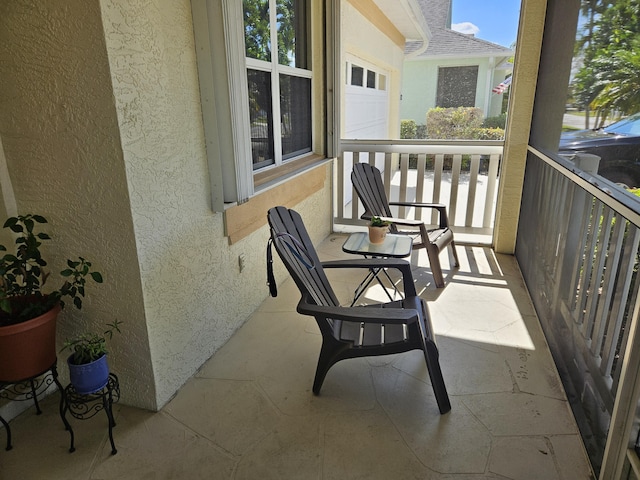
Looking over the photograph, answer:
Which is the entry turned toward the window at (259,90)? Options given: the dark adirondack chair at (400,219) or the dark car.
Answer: the dark car

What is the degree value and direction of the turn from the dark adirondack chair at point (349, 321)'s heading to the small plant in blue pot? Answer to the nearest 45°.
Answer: approximately 135° to its right

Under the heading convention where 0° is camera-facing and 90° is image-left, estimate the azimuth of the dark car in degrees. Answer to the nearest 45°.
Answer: approximately 90°

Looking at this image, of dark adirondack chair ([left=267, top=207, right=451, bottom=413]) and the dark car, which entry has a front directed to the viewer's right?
the dark adirondack chair

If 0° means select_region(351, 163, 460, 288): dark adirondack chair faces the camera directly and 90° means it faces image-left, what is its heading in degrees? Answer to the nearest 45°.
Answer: approximately 315°

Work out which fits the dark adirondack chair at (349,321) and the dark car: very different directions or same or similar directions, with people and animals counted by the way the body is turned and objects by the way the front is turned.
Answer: very different directions

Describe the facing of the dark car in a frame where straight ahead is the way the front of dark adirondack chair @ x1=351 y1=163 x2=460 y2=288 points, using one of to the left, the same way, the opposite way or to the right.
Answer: the opposite way

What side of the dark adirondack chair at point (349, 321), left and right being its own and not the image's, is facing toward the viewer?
right

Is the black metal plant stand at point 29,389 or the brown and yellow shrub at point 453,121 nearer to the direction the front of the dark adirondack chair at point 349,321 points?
the brown and yellow shrub

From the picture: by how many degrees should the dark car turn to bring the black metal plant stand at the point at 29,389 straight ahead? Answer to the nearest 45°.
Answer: approximately 45° to its left
